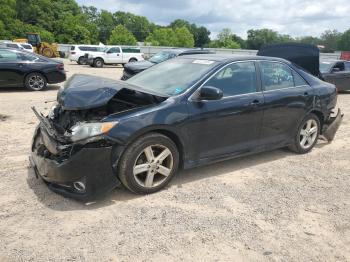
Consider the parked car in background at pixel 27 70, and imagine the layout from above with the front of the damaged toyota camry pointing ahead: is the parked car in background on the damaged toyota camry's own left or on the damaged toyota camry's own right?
on the damaged toyota camry's own right

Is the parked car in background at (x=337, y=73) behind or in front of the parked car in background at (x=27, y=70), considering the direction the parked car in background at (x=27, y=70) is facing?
behind

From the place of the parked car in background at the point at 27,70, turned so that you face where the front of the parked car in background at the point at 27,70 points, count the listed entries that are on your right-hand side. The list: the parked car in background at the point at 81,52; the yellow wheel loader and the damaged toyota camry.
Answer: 2

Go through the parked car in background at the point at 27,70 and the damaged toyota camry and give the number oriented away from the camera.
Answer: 0

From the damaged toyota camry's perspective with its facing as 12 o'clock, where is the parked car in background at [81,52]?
The parked car in background is roughly at 4 o'clock from the damaged toyota camry.

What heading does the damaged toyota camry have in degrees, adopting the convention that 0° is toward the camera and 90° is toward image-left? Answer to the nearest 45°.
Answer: approximately 45°

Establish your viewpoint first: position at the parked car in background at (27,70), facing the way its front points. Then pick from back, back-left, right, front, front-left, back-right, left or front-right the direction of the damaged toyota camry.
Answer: left

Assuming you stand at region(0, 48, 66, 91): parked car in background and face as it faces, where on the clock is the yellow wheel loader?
The yellow wheel loader is roughly at 3 o'clock from the parked car in background.
